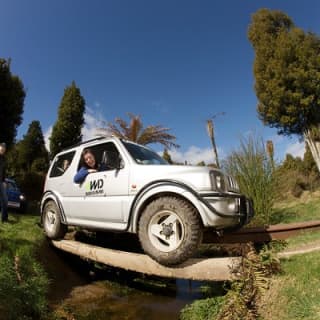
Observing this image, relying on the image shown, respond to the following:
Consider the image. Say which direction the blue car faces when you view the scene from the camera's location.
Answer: facing the viewer and to the right of the viewer

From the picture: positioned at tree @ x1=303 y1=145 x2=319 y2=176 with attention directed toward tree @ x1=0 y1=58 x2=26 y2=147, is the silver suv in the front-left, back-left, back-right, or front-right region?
front-left

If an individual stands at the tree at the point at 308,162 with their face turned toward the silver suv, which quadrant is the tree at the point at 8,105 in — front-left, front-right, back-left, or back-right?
front-right

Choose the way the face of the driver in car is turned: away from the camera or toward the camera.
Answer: toward the camera

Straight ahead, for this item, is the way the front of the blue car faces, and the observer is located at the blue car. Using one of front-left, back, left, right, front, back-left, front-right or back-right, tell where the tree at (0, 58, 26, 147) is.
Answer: back-left

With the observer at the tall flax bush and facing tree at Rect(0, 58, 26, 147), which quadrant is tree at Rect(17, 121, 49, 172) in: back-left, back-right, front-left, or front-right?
front-right

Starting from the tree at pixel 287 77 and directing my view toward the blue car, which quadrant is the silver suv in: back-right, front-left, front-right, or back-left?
front-left
